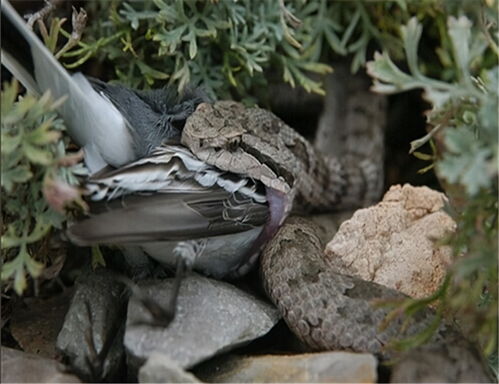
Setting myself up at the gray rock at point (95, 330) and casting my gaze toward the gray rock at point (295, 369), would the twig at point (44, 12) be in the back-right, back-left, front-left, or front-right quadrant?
back-left

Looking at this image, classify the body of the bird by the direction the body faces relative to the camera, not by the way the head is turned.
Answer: to the viewer's right

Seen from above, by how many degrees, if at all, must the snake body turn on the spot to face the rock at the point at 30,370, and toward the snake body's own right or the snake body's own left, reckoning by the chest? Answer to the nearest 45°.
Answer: approximately 45° to the snake body's own left

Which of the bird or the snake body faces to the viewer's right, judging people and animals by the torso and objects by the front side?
the bird

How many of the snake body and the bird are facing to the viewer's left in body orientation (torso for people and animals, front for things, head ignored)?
1

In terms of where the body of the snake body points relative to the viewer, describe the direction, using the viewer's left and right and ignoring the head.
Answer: facing to the left of the viewer

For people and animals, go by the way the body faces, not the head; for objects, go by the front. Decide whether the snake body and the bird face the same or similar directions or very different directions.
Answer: very different directions
